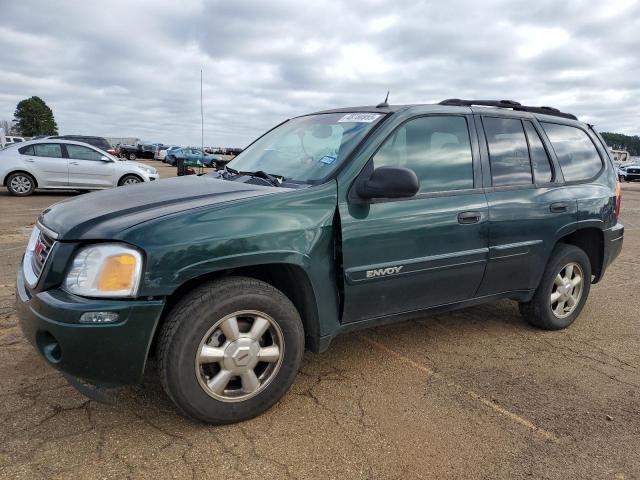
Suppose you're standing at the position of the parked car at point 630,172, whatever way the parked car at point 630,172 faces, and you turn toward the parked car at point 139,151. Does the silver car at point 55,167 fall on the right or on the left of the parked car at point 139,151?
left

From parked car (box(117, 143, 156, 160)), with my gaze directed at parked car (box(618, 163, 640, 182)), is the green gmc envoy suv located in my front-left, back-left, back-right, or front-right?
front-right

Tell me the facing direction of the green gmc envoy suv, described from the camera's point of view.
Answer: facing the viewer and to the left of the viewer

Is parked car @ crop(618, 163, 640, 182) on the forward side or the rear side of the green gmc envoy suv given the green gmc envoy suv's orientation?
on the rear side

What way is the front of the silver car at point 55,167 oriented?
to the viewer's right

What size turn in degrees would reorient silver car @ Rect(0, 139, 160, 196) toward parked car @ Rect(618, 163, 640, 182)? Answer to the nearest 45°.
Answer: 0° — it already faces it

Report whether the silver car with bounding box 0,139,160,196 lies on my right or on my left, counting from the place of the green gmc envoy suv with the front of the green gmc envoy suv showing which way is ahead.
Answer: on my right

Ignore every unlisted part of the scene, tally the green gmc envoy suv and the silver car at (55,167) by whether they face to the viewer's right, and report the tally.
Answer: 1

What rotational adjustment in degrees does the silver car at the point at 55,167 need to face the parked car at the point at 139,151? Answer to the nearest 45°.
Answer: approximately 90° to its left

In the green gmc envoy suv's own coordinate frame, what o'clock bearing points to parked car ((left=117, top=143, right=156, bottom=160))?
The parked car is roughly at 4 o'clock from the green gmc envoy suv.

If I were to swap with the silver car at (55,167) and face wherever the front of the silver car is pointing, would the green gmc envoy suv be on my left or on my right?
on my right

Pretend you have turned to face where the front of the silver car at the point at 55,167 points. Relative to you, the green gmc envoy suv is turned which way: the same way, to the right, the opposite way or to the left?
the opposite way

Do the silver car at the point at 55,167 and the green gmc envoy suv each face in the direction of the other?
no
